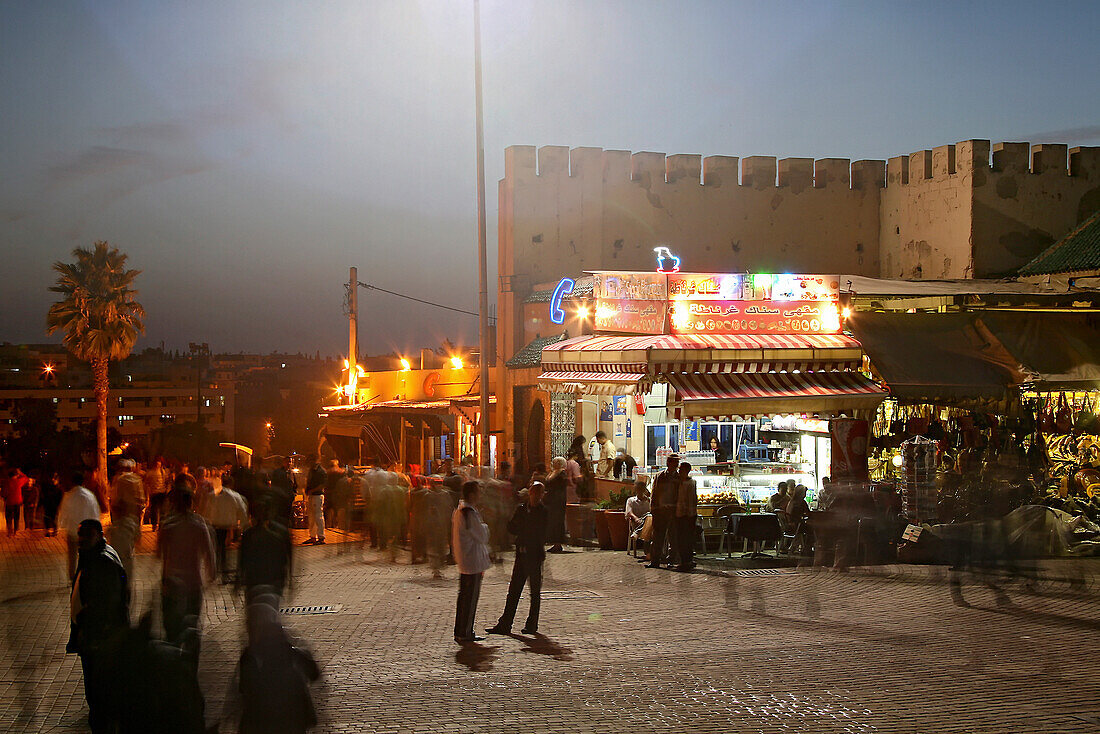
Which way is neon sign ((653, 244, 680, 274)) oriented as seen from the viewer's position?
toward the camera

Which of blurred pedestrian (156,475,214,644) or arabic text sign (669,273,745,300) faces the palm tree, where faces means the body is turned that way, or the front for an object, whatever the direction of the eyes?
the blurred pedestrian

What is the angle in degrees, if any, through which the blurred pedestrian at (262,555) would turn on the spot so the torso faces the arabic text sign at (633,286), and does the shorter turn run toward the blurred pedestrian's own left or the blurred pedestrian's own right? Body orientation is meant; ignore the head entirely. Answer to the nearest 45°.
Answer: approximately 45° to the blurred pedestrian's own right

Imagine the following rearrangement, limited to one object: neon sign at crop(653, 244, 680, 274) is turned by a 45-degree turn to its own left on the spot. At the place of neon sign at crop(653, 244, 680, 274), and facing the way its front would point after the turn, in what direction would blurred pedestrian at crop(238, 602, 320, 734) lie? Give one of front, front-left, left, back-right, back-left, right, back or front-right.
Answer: front-right

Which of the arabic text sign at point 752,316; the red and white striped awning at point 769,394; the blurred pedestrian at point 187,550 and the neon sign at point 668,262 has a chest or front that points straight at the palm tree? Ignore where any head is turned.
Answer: the blurred pedestrian

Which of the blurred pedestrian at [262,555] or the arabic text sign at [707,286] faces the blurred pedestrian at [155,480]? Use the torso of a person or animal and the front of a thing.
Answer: the blurred pedestrian at [262,555]

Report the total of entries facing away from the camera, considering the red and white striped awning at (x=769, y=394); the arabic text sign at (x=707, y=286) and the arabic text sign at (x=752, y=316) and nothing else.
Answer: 0

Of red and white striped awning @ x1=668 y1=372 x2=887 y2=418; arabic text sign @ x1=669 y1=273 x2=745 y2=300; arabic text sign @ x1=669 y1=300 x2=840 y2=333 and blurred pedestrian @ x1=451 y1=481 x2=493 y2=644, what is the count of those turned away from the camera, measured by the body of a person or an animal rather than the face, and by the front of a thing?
0

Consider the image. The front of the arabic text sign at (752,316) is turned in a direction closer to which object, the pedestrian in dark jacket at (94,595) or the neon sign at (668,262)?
the pedestrian in dark jacket

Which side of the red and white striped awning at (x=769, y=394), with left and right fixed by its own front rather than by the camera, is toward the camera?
front

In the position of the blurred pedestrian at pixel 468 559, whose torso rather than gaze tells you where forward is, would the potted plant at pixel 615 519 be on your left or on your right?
on your left

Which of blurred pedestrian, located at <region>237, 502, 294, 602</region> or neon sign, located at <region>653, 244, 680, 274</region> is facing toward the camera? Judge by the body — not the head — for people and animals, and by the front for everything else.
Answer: the neon sign

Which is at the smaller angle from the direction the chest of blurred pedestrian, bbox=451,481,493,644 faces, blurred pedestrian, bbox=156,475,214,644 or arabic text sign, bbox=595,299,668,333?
the arabic text sign

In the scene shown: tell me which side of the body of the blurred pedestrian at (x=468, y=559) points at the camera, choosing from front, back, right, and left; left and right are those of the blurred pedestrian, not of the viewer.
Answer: right

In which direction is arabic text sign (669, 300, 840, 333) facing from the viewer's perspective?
toward the camera

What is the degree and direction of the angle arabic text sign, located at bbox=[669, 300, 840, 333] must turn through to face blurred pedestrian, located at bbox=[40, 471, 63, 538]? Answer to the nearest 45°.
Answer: approximately 90° to its right

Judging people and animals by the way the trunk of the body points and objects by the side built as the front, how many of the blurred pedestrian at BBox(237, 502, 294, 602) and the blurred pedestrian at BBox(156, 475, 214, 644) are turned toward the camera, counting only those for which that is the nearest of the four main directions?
0

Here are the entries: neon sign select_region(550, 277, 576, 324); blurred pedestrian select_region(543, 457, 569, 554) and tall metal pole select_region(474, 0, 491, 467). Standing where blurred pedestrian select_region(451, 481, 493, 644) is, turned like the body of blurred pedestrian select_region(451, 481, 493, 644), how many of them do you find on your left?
3

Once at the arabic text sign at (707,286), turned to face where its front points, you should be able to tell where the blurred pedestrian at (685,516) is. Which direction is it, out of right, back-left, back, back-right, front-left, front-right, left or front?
front

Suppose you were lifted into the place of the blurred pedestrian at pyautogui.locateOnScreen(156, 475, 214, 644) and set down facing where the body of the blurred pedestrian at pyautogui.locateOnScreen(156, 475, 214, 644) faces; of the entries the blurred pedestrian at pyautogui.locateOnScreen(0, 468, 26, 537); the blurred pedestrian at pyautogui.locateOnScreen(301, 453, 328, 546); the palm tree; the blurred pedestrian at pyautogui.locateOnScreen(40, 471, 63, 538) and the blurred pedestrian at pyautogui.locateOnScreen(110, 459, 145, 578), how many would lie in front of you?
5

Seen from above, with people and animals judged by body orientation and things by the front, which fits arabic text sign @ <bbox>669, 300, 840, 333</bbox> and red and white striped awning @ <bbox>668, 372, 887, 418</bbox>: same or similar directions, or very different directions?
same or similar directions
